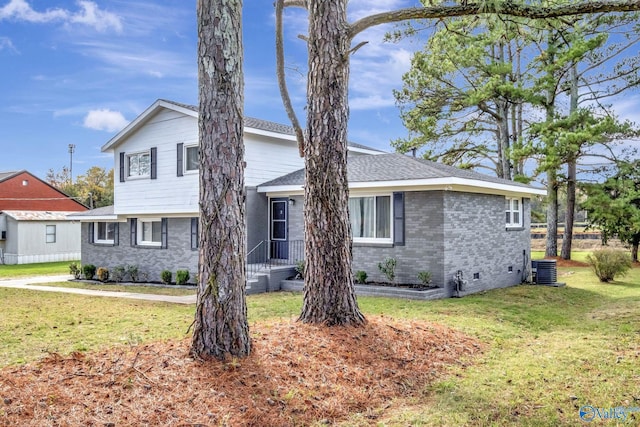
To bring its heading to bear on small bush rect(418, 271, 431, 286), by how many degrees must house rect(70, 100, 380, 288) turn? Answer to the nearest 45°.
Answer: approximately 90° to its left

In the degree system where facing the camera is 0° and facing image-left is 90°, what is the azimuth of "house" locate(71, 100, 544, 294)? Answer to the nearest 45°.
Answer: approximately 45°

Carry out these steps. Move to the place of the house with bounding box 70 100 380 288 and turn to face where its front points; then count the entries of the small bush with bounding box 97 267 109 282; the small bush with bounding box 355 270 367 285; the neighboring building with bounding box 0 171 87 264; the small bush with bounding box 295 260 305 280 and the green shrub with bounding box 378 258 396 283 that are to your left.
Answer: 3

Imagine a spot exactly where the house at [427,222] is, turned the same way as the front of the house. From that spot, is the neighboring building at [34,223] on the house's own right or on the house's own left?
on the house's own right

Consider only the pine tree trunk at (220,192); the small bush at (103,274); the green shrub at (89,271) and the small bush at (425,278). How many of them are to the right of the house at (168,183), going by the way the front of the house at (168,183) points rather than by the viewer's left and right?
2

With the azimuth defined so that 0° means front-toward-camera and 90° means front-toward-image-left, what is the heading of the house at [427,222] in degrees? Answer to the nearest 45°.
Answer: approximately 45°

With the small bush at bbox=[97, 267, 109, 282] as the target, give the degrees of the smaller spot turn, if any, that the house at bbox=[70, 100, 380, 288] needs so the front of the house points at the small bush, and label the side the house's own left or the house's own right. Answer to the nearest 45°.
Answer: approximately 90° to the house's own right

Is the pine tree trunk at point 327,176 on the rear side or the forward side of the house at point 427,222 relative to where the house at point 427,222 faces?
on the forward side
